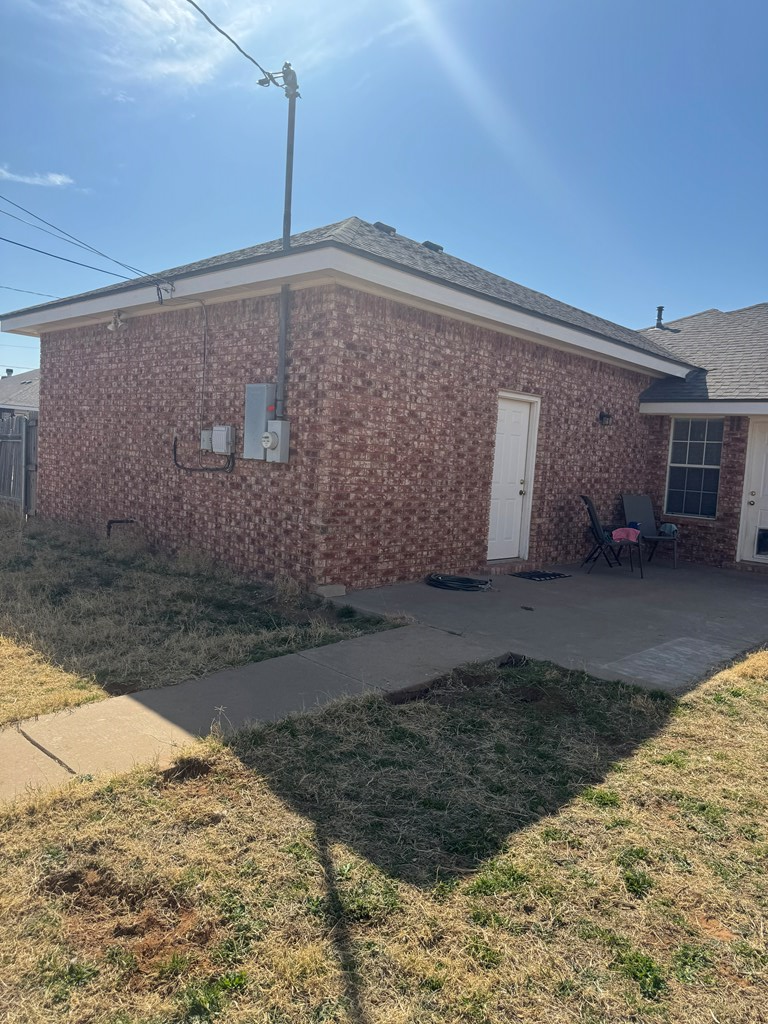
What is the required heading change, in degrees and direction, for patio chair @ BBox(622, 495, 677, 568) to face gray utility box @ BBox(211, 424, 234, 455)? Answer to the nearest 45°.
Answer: approximately 90° to its right

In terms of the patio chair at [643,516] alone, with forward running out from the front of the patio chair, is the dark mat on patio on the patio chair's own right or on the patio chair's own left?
on the patio chair's own right

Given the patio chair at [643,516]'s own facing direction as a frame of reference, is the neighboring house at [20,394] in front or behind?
behind

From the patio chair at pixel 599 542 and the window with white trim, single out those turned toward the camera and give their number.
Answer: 1

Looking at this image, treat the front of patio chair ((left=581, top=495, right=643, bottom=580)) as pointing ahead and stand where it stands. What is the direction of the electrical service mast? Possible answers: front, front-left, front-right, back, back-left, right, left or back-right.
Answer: back-right

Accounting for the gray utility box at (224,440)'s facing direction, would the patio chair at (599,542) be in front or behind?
behind

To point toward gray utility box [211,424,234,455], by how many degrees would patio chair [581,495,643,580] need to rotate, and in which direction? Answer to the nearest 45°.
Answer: approximately 135° to its right

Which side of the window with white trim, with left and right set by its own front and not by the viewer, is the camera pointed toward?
front

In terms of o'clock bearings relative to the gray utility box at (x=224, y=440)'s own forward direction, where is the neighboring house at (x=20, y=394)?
The neighboring house is roughly at 4 o'clock from the gray utility box.

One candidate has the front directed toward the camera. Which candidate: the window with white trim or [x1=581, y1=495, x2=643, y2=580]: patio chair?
the window with white trim

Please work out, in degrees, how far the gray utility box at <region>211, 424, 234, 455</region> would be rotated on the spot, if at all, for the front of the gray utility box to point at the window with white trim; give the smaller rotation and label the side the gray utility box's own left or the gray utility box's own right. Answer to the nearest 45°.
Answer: approximately 135° to the gray utility box's own left

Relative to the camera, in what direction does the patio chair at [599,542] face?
facing to the right of the viewer

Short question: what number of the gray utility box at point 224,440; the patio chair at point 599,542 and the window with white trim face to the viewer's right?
1
